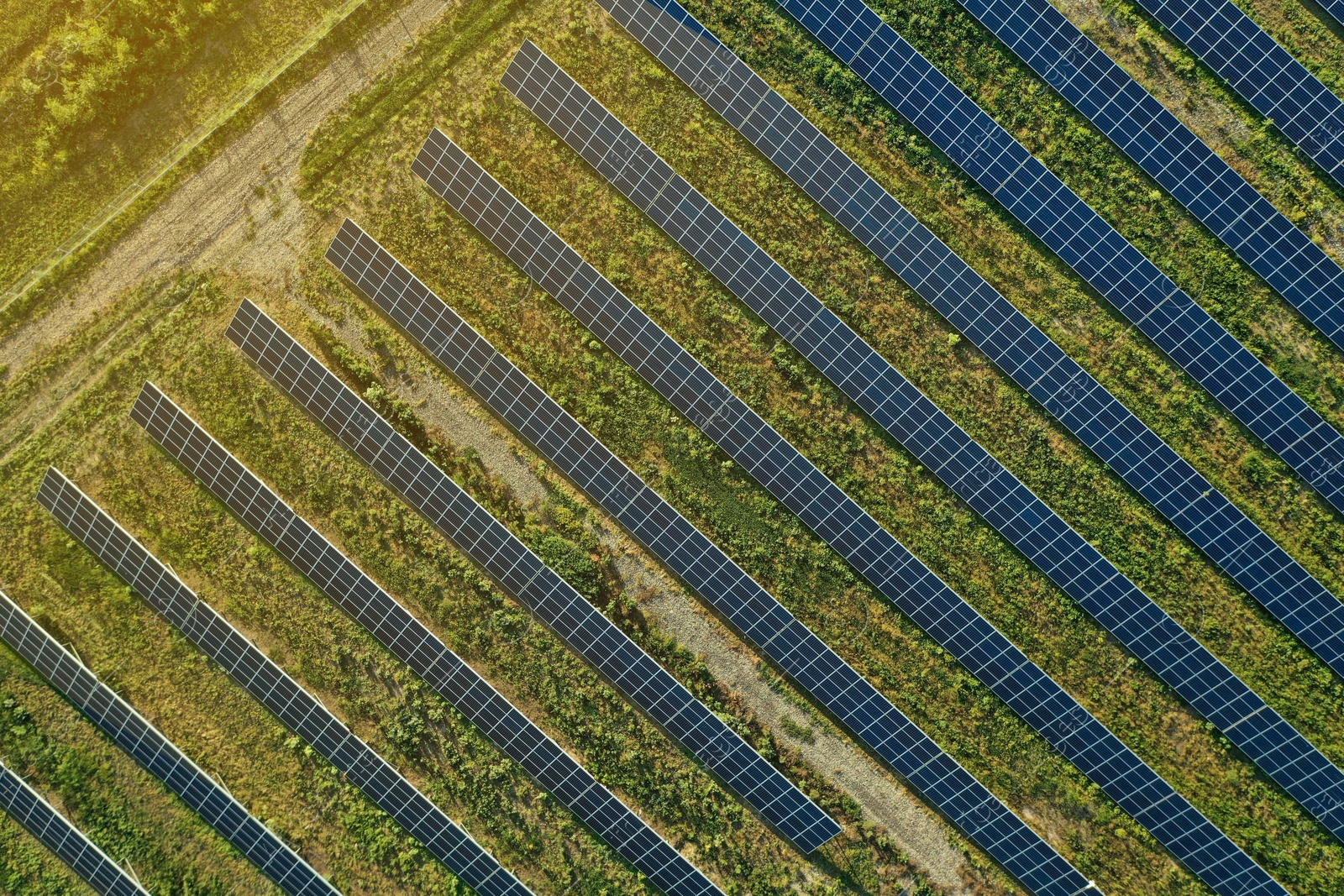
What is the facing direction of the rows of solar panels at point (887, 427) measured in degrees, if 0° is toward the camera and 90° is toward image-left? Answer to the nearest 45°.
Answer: approximately 45°

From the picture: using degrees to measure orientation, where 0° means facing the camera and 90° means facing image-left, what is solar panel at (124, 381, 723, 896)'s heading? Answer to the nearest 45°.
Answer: approximately 45°

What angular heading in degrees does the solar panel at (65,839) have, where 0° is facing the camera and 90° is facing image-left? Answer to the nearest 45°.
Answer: approximately 45°
